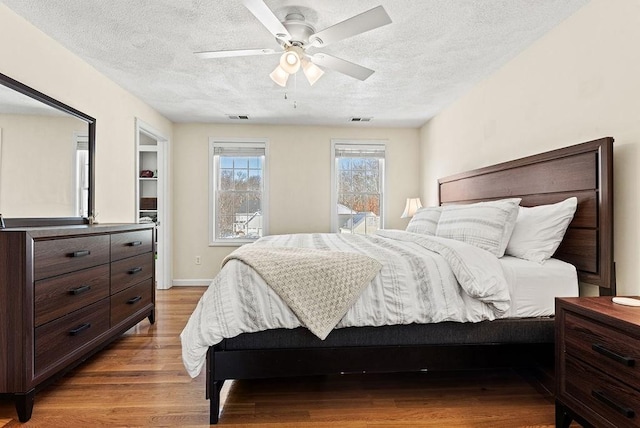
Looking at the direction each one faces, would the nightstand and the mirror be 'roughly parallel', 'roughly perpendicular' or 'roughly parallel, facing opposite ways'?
roughly parallel, facing opposite ways

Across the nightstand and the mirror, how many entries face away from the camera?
0

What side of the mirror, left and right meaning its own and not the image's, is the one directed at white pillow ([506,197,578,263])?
front

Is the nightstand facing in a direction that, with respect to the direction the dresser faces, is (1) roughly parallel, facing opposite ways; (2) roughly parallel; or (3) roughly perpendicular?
roughly parallel, facing opposite ways

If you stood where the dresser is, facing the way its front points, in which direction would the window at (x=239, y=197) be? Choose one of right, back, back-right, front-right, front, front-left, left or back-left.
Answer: left

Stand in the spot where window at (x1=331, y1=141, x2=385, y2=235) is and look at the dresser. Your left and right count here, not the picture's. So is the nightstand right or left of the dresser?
left

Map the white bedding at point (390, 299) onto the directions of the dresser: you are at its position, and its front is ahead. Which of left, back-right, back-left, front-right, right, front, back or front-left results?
front

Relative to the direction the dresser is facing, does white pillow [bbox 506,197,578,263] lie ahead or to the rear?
ahead

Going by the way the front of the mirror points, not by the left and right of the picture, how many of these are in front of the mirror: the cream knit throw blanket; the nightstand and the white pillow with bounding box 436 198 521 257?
3

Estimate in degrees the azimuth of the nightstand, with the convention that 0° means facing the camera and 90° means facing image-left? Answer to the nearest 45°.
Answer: approximately 45°

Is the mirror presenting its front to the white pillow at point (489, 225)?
yes

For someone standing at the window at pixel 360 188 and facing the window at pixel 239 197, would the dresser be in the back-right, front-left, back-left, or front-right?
front-left

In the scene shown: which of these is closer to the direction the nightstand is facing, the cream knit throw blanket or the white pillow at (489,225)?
the cream knit throw blanket

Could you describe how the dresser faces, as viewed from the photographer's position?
facing the viewer and to the right of the viewer

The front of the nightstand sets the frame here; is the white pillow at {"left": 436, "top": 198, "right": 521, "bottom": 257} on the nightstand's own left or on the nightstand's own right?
on the nightstand's own right

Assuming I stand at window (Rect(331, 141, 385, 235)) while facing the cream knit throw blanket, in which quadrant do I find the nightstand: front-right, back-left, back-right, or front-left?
front-left

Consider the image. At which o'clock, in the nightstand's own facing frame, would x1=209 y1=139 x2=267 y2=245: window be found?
The window is roughly at 2 o'clock from the nightstand.

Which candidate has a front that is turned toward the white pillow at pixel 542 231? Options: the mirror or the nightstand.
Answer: the mirror
